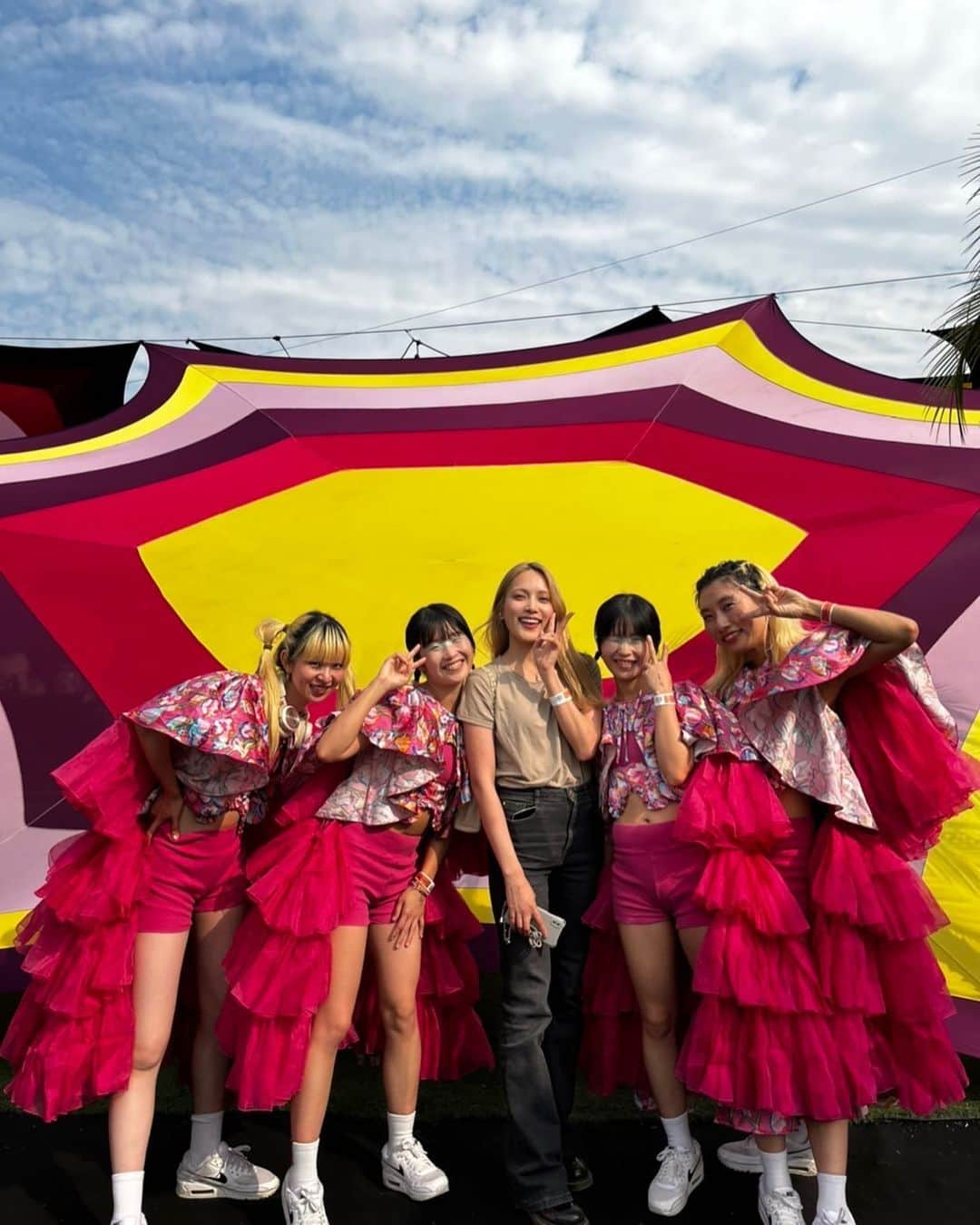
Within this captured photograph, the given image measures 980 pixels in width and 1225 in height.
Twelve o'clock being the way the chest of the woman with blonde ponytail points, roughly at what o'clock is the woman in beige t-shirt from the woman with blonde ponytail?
The woman in beige t-shirt is roughly at 11 o'clock from the woman with blonde ponytail.

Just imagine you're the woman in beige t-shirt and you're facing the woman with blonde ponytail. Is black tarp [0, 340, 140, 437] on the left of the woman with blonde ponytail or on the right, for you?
right

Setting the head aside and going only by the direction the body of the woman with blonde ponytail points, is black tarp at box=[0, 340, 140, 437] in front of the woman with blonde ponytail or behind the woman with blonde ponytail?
behind

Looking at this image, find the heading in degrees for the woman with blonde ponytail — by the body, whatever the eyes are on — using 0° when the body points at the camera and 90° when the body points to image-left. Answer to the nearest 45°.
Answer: approximately 315°

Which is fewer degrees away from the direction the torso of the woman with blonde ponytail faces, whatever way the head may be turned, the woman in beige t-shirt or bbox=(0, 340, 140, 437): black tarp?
the woman in beige t-shirt
